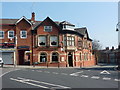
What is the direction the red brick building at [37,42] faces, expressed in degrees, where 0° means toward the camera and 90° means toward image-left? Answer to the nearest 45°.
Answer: approximately 0°
